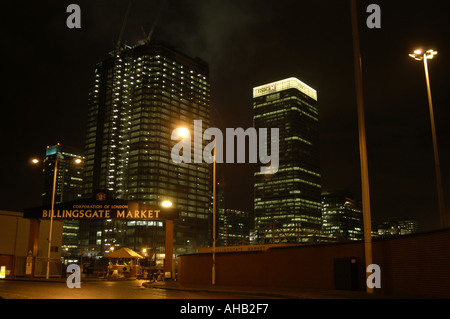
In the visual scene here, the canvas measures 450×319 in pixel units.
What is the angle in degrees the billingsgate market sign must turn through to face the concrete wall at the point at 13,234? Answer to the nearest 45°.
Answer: approximately 135° to its right

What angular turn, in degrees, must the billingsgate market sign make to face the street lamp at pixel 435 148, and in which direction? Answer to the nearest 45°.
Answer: approximately 45° to its left

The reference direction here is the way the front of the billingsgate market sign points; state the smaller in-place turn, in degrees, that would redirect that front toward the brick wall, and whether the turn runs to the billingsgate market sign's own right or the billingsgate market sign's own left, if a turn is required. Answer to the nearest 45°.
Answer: approximately 45° to the billingsgate market sign's own left

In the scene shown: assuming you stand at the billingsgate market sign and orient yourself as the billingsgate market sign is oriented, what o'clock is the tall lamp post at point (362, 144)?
The tall lamp post is roughly at 11 o'clock from the billingsgate market sign.

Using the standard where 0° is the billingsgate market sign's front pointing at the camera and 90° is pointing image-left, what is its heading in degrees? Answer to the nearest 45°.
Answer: approximately 0°

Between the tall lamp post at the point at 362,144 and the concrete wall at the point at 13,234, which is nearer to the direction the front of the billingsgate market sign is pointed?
the tall lamp post
